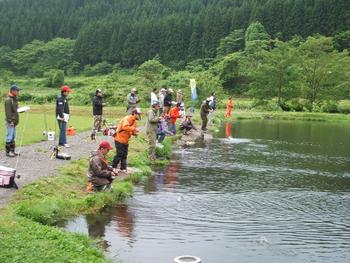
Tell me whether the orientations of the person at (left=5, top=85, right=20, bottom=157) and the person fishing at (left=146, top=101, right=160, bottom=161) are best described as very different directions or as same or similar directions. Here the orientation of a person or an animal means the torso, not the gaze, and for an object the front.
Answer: same or similar directions

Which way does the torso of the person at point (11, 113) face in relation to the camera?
to the viewer's right

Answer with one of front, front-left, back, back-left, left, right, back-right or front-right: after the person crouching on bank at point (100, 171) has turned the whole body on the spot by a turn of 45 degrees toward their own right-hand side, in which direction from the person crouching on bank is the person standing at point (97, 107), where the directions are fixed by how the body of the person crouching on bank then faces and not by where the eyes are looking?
back-left

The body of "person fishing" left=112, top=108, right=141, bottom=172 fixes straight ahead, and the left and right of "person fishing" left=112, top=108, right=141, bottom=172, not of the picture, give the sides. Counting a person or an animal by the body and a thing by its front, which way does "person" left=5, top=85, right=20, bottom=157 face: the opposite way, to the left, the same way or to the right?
the same way

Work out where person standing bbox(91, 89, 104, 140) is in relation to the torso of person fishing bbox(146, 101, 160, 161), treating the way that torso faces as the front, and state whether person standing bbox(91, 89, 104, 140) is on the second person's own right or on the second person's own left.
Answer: on the second person's own left

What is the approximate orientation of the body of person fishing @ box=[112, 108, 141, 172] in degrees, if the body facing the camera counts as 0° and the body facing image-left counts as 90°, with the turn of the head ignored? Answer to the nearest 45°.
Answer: approximately 270°

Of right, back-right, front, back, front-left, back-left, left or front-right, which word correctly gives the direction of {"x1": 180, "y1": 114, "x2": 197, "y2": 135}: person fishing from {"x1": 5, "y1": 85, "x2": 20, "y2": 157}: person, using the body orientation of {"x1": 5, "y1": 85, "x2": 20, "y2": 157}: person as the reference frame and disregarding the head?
front-left

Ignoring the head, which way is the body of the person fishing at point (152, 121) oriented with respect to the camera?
to the viewer's right

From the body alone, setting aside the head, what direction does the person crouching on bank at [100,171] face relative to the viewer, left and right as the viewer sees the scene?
facing to the right of the viewer

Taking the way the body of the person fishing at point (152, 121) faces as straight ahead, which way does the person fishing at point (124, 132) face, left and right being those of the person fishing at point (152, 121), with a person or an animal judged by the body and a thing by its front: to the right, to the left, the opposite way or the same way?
the same way

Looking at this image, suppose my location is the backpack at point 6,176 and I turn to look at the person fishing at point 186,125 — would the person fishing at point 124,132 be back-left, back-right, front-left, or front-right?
front-right

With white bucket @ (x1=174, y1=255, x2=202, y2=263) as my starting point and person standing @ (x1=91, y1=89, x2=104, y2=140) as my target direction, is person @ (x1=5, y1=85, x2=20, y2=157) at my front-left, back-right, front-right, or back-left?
front-left

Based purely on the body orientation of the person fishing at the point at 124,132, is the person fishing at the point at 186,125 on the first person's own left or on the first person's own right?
on the first person's own left

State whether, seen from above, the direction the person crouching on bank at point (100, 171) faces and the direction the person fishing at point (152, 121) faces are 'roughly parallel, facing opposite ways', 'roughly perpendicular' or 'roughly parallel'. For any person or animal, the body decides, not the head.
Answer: roughly parallel
